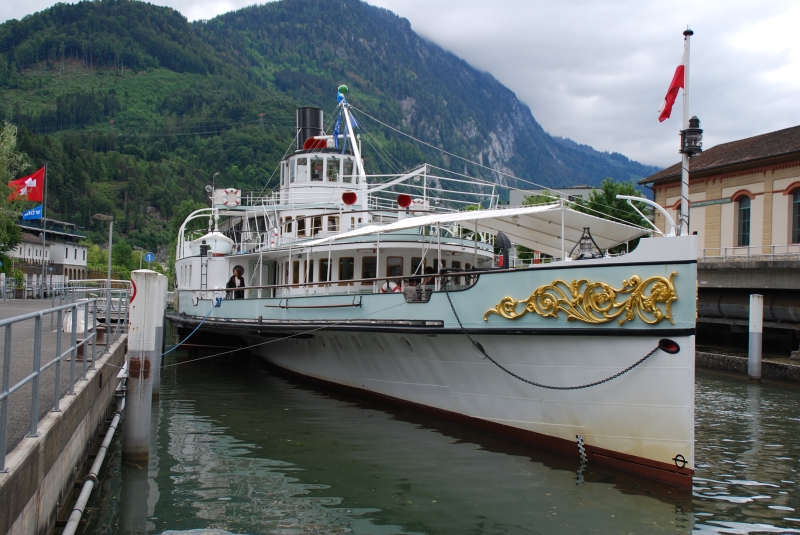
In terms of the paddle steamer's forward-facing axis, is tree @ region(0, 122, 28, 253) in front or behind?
behind

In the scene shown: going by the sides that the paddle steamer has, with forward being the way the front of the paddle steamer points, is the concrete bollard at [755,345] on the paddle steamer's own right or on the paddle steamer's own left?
on the paddle steamer's own left

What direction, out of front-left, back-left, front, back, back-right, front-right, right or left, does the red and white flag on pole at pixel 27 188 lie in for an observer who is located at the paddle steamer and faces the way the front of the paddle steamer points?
back

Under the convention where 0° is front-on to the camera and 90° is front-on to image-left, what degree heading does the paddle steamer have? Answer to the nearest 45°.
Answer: approximately 315°
